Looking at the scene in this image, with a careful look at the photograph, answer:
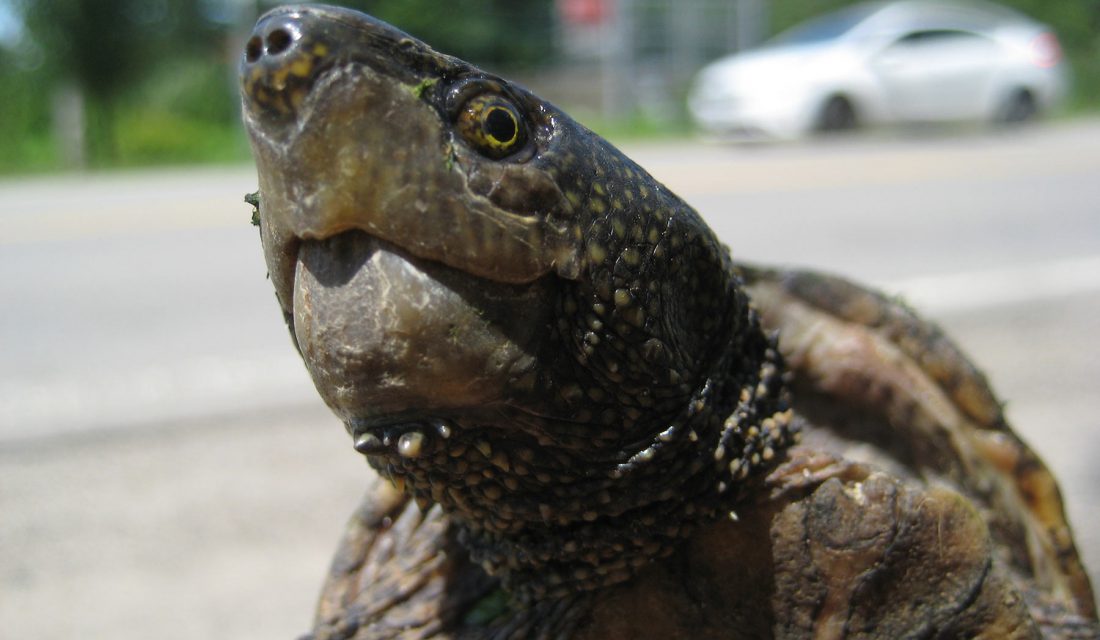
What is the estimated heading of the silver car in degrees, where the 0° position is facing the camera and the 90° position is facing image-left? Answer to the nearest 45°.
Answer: approximately 45°

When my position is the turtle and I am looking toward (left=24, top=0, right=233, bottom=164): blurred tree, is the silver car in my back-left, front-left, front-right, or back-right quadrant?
front-right

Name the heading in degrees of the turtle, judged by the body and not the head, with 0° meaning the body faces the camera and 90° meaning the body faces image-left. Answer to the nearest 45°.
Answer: approximately 45°

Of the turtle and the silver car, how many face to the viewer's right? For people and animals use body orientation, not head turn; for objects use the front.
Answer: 0

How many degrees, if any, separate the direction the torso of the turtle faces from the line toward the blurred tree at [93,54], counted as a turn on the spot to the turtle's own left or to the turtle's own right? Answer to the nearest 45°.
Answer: approximately 90° to the turtle's own right

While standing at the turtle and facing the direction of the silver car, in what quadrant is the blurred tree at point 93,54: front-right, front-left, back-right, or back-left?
front-left

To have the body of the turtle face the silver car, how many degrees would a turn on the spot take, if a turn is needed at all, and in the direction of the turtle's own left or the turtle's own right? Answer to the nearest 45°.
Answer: approximately 135° to the turtle's own right

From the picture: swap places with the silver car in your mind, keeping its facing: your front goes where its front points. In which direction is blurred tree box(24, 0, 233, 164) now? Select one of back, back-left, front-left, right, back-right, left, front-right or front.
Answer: front-right

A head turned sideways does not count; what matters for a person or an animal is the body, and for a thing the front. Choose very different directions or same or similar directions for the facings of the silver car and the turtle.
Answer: same or similar directions

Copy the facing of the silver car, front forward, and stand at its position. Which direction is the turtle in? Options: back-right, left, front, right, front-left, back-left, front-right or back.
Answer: front-left
